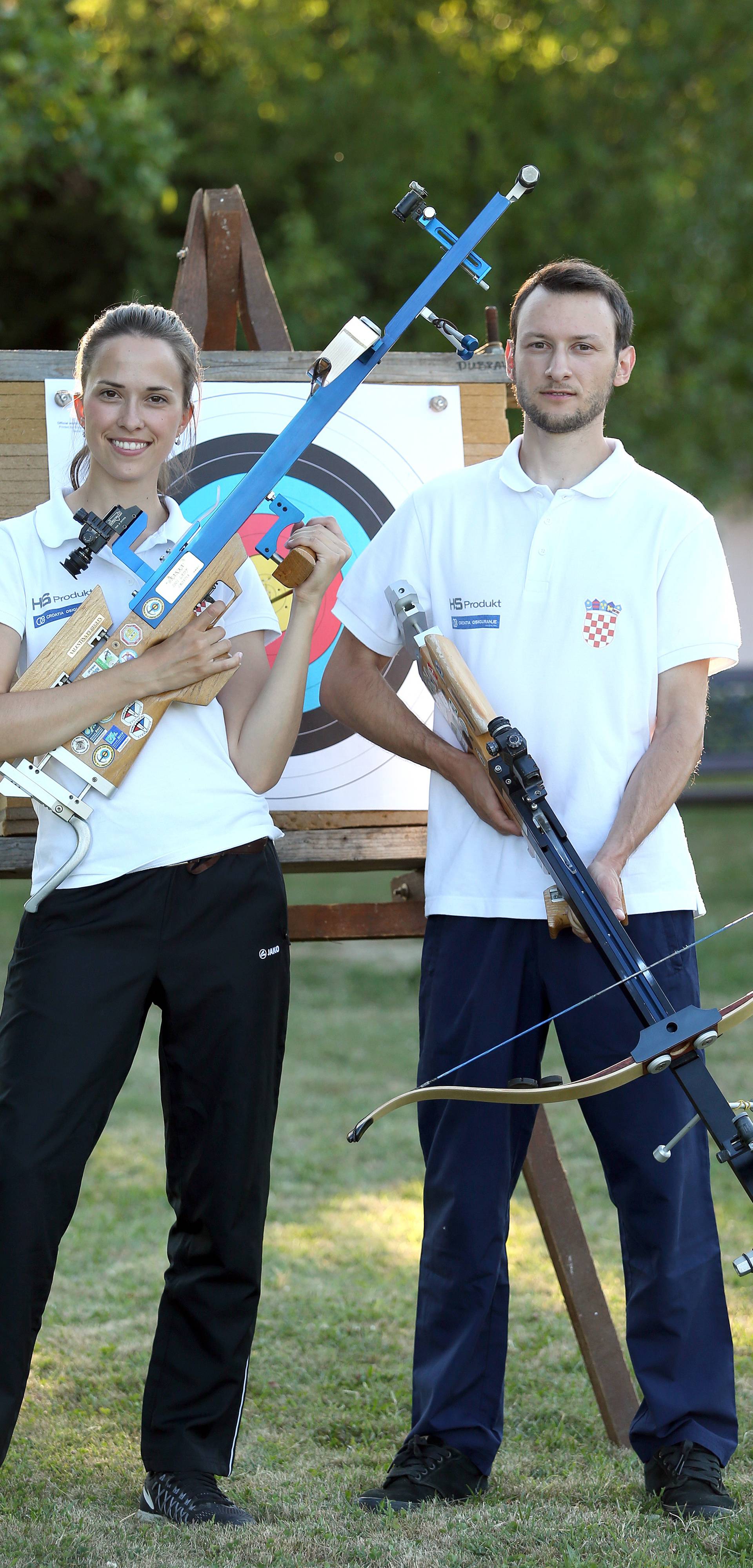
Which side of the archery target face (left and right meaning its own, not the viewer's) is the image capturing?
front

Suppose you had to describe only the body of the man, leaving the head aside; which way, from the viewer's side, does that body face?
toward the camera

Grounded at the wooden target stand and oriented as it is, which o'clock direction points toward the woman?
The woman is roughly at 1 o'clock from the wooden target stand.

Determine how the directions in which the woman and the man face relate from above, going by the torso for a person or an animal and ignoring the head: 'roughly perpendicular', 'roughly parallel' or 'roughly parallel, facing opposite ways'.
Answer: roughly parallel

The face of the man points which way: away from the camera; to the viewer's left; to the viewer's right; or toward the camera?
toward the camera

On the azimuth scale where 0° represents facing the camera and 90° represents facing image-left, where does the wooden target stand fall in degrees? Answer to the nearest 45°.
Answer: approximately 0°

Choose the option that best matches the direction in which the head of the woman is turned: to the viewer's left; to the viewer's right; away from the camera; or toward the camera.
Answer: toward the camera

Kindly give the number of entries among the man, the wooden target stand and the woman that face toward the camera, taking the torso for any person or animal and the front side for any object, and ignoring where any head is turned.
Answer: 3

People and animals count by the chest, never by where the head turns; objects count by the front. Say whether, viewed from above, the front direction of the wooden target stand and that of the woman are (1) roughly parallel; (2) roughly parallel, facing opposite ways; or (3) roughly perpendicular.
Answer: roughly parallel

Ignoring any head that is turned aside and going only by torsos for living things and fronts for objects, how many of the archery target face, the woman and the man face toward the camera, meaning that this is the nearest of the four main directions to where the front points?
3

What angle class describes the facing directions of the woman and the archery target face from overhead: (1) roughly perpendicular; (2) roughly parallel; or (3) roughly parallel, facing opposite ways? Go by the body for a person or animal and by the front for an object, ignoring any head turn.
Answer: roughly parallel

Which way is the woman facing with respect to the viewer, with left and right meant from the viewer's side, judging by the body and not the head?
facing the viewer
